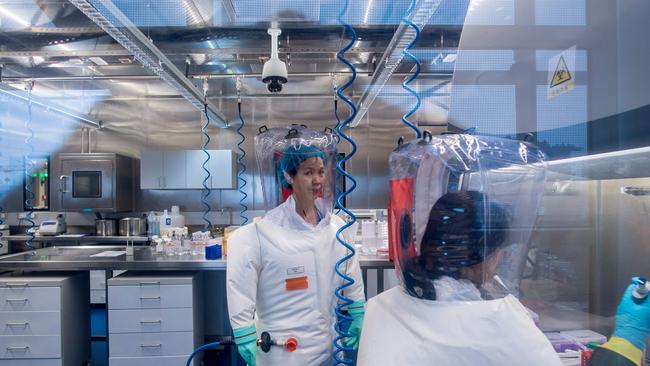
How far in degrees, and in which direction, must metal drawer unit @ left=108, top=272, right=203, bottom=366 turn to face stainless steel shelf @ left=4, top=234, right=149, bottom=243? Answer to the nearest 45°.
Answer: approximately 180°

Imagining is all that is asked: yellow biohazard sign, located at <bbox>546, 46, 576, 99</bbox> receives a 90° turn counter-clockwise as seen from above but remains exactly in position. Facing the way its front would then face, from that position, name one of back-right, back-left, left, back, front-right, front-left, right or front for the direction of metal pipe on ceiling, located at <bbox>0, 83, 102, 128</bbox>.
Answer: back-right

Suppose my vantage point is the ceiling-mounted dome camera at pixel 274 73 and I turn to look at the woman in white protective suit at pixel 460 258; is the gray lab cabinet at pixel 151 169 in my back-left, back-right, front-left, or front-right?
back-right

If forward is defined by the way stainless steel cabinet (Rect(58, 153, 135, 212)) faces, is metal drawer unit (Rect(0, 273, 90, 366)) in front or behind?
in front

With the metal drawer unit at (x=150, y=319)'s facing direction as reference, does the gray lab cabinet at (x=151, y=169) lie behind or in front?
behind

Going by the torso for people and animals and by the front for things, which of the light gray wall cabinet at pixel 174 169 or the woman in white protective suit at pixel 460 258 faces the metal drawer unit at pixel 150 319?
the light gray wall cabinet

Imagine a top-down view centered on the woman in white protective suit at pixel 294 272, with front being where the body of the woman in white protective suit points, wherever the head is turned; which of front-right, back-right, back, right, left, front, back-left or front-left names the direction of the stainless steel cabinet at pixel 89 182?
back

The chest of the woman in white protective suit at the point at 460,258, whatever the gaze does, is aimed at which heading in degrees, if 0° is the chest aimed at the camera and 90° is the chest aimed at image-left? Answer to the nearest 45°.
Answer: approximately 225°

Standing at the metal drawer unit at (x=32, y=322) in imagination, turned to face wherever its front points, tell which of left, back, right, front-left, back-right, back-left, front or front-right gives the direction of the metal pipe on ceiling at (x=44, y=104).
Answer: back

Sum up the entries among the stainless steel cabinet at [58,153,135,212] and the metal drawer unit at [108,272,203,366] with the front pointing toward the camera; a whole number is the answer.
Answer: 2
